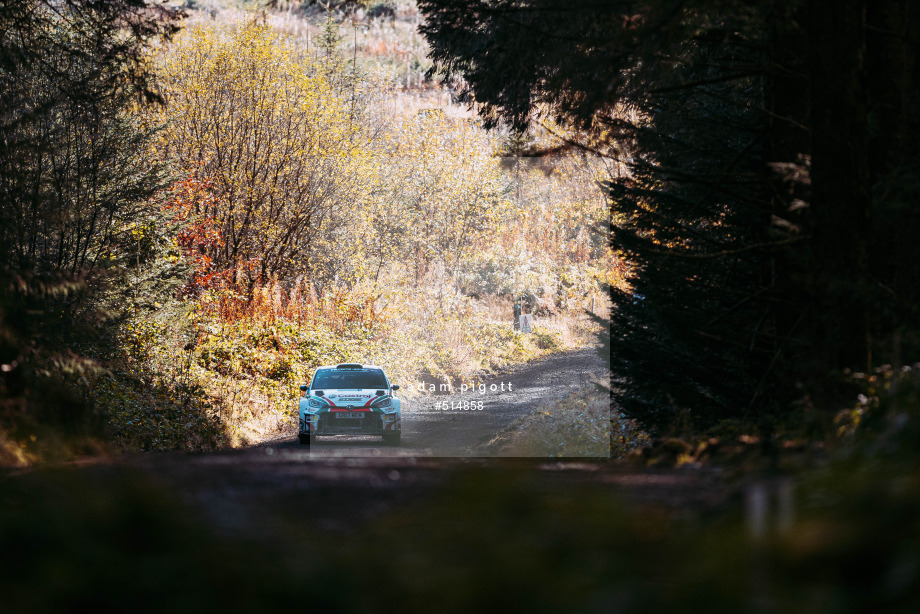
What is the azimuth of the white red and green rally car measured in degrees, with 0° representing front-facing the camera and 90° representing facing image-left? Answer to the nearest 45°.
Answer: approximately 0°
